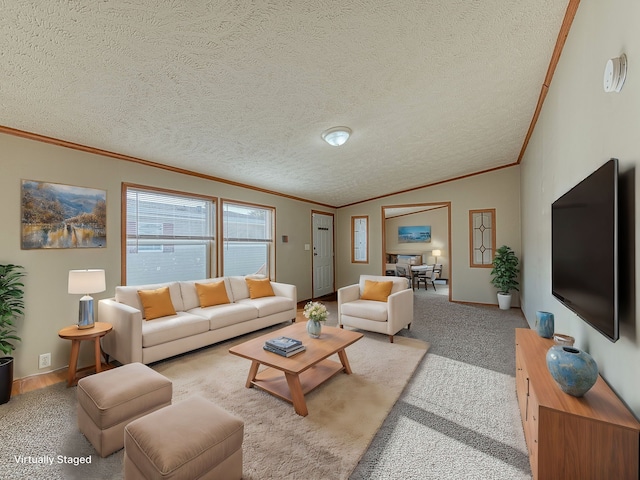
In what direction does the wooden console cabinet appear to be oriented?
to the viewer's left

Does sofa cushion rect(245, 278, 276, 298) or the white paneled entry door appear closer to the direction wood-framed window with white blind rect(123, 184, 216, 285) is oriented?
the sofa cushion

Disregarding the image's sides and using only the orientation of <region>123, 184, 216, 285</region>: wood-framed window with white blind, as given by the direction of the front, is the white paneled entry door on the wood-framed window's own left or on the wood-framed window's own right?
on the wood-framed window's own left

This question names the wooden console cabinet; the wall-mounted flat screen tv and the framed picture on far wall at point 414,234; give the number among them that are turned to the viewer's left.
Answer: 2

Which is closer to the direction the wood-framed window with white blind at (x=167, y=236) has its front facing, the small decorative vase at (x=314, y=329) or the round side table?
the small decorative vase

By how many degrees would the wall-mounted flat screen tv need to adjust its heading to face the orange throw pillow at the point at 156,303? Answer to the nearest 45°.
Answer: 0° — it already faces it

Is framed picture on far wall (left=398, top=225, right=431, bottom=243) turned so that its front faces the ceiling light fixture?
yes

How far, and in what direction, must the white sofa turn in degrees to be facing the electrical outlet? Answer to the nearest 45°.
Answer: approximately 135° to its right
